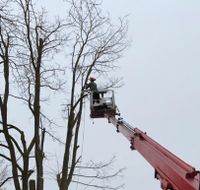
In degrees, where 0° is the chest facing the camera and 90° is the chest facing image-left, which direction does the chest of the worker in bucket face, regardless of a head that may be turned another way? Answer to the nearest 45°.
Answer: approximately 90°

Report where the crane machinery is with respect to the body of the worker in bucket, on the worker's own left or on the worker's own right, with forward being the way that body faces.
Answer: on the worker's own left
